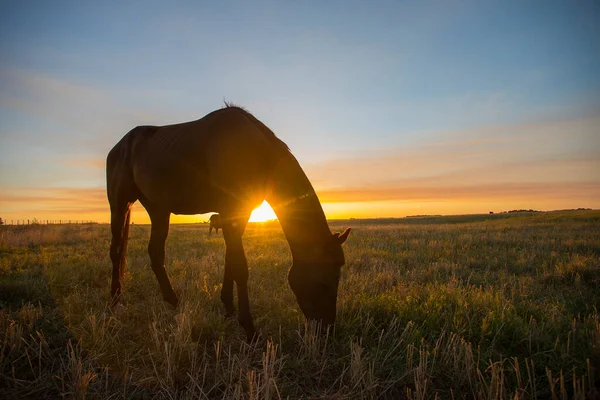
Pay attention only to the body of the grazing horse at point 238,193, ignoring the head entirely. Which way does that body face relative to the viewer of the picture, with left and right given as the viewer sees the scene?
facing the viewer and to the right of the viewer
